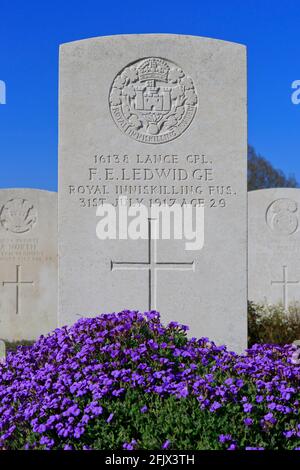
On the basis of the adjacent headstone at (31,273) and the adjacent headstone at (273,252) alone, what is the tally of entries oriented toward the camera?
2

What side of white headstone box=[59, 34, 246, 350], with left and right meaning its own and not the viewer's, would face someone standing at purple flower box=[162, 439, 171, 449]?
front

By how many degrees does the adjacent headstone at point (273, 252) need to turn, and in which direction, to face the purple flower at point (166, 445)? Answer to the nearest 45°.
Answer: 0° — it already faces it

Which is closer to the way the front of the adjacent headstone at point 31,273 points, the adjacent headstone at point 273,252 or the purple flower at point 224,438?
the purple flower

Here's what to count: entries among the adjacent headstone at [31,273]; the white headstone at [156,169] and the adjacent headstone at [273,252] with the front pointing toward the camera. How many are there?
3

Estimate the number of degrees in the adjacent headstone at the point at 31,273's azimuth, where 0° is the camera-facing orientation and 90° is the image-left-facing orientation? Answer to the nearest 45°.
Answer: approximately 0°

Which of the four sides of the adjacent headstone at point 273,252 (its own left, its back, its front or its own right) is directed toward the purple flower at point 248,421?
front

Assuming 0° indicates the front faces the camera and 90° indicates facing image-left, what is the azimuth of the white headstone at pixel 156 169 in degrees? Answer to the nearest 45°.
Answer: approximately 0°
